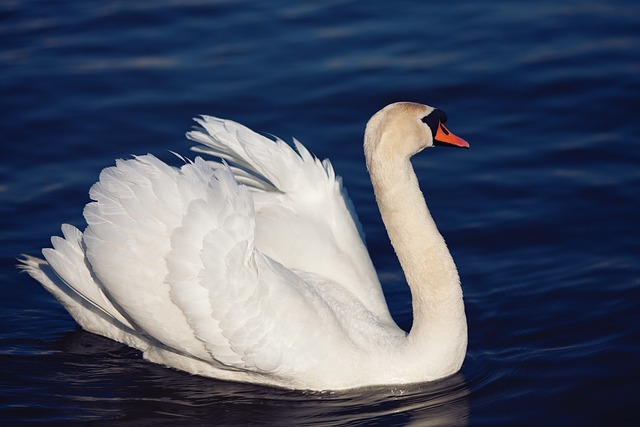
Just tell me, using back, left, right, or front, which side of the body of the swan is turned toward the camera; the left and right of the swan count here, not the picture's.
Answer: right
